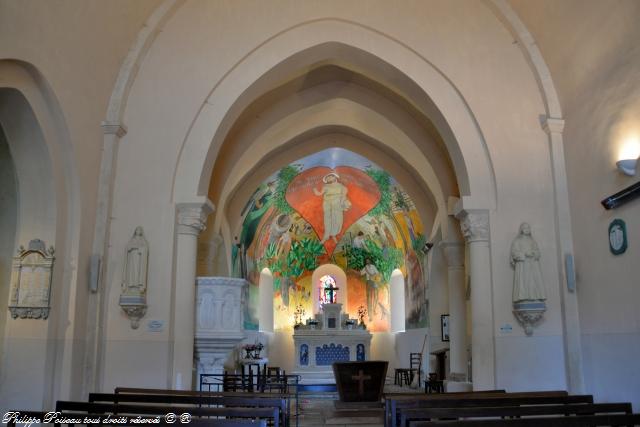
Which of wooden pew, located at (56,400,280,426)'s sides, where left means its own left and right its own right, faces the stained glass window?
front

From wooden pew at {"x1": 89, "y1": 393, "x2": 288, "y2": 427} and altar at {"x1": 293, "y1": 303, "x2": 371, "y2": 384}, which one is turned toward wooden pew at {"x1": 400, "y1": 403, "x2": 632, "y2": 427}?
the altar

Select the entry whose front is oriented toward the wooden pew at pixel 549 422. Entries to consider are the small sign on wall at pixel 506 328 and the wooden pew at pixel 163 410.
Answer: the small sign on wall

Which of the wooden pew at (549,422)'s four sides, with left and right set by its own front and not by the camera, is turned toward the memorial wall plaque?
left

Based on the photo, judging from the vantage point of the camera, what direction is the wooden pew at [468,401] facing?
facing away from the viewer

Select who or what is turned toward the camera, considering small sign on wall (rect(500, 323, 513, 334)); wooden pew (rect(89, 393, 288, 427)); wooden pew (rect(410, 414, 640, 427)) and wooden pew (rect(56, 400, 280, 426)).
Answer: the small sign on wall

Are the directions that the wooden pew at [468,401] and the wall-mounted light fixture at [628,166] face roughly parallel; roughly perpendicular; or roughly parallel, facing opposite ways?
roughly perpendicular

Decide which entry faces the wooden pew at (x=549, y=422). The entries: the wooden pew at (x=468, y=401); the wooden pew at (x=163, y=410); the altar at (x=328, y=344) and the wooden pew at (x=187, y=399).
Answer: the altar

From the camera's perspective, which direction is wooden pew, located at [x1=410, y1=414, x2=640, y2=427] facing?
away from the camera

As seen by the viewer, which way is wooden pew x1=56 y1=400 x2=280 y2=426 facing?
away from the camera

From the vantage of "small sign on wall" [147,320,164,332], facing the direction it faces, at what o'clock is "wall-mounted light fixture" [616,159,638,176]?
The wall-mounted light fixture is roughly at 10 o'clock from the small sign on wall.

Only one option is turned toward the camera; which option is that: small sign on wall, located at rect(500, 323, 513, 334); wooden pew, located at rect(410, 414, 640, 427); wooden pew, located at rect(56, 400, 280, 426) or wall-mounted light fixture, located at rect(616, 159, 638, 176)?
the small sign on wall

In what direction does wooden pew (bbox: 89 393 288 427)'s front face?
away from the camera

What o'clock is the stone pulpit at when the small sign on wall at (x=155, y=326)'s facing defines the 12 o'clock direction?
The stone pulpit is roughly at 8 o'clock from the small sign on wall.

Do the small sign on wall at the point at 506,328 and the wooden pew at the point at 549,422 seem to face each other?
yes

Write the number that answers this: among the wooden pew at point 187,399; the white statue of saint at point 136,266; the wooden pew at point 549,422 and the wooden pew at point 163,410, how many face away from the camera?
3
